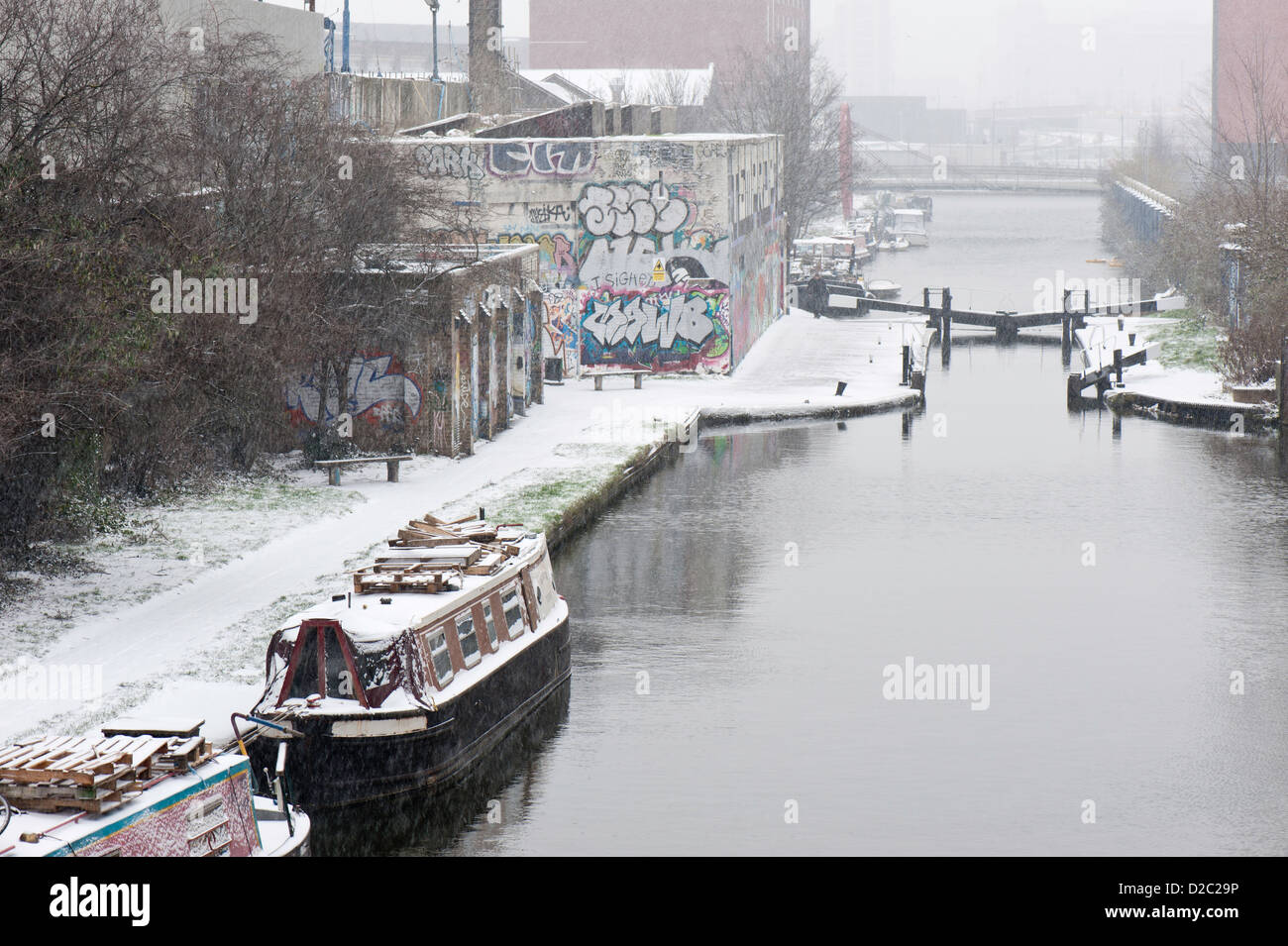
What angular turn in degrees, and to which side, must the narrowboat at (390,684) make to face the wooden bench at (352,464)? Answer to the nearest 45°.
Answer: approximately 135° to its right

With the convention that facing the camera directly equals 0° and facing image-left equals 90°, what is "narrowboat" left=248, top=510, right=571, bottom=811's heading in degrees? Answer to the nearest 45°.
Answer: approximately 45°

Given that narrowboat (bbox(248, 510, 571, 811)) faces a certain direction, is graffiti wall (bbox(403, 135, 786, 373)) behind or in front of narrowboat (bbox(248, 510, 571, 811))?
behind

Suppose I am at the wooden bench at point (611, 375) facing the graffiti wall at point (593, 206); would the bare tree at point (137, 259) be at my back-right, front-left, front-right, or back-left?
back-left

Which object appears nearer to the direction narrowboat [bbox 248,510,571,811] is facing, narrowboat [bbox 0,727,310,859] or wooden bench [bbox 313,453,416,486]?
the narrowboat
